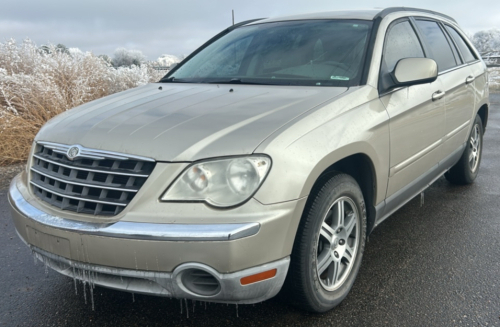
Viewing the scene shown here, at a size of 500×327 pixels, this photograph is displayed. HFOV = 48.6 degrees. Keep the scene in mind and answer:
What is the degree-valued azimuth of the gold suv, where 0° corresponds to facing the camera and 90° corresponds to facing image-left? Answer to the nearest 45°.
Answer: approximately 45°
